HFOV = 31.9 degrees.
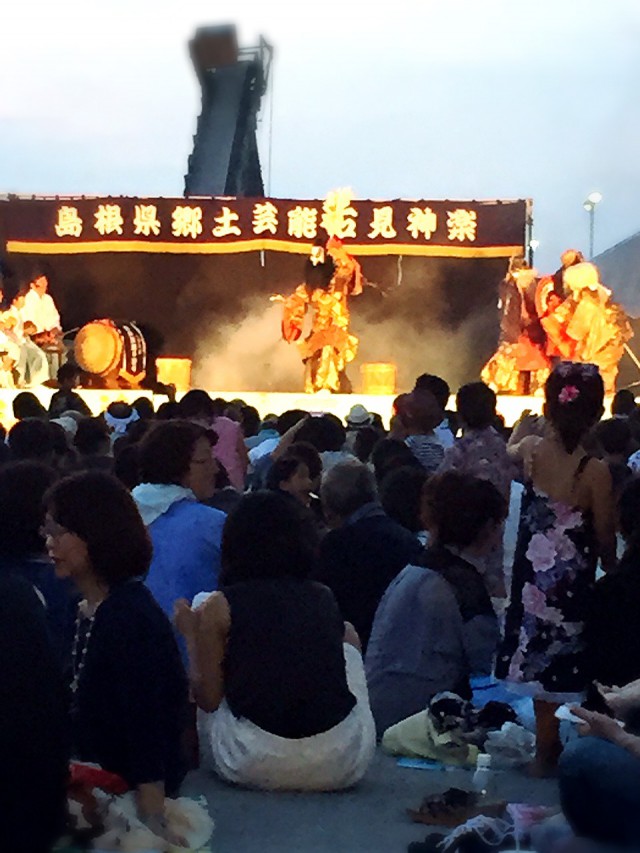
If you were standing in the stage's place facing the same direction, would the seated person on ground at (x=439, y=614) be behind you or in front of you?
in front

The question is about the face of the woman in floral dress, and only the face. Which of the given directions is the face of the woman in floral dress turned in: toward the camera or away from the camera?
away from the camera

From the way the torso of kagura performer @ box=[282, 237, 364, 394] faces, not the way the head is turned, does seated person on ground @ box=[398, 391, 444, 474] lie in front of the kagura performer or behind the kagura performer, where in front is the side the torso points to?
in front

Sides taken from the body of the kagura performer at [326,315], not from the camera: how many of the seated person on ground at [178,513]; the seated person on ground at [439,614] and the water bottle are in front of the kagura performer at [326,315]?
3

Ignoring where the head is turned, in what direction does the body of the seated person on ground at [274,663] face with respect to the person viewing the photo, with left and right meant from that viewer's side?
facing away from the viewer

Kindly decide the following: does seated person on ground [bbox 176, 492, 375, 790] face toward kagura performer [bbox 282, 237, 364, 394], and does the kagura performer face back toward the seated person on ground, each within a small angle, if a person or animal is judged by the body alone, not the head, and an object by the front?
yes

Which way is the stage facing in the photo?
toward the camera

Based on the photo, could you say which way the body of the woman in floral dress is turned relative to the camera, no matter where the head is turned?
away from the camera

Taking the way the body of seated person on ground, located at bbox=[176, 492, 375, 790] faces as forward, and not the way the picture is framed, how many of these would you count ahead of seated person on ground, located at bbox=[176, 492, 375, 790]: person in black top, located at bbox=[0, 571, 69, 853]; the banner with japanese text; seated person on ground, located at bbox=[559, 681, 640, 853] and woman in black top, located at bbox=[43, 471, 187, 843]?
1

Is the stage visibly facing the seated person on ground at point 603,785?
yes

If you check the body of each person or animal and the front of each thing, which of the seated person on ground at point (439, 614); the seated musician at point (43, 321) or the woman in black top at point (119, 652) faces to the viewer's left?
the woman in black top
